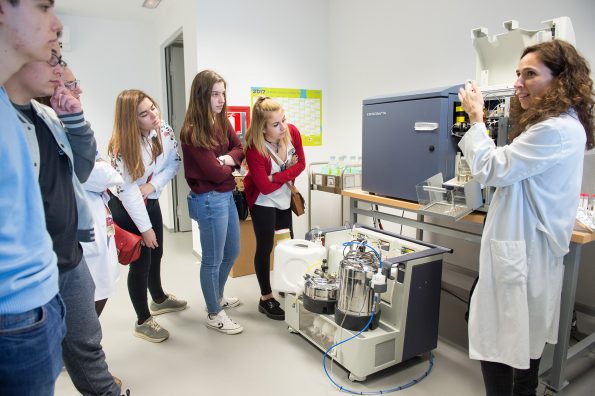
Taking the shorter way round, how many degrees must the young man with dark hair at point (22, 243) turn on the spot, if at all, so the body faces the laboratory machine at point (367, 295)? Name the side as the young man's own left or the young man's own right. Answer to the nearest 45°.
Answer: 0° — they already face it

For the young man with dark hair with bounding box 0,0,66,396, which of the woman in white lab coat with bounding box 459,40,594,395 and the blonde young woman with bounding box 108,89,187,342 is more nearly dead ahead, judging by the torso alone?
the woman in white lab coat

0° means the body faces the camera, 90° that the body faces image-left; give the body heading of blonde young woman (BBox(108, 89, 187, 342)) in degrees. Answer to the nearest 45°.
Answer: approximately 315°

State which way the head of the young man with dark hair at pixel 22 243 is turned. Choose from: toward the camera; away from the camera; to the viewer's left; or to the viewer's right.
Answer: to the viewer's right

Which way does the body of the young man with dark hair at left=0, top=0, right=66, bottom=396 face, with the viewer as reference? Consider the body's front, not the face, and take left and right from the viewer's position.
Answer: facing to the right of the viewer

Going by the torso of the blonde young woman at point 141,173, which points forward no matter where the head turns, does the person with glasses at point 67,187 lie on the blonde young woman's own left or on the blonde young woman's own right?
on the blonde young woman's own right

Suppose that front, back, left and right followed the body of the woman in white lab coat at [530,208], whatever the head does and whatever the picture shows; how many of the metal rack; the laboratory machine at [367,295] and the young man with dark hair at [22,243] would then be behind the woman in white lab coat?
0

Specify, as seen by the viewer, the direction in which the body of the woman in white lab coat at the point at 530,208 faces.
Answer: to the viewer's left

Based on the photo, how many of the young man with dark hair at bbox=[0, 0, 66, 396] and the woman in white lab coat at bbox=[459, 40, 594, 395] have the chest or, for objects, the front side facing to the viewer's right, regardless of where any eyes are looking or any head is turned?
1

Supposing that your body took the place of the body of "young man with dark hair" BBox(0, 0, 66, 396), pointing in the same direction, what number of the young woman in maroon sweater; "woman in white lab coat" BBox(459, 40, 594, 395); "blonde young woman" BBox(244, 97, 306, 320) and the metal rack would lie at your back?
0

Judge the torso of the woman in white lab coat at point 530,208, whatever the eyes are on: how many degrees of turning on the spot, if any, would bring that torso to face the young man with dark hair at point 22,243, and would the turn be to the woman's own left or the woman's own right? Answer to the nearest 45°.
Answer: approximately 45° to the woman's own left

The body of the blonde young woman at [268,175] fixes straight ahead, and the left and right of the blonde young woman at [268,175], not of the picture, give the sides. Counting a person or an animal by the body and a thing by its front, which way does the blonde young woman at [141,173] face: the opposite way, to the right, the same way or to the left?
the same way

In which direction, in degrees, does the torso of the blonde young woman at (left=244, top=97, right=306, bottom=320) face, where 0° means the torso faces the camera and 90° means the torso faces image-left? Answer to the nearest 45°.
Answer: approximately 315°

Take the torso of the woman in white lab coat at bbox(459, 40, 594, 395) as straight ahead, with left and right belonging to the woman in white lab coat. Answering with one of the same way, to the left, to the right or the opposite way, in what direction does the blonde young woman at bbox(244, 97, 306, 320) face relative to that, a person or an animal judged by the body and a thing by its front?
the opposite way

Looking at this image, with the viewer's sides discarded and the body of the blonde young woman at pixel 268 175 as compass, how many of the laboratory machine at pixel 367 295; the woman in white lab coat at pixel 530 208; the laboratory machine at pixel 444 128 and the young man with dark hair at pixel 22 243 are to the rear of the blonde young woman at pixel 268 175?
0

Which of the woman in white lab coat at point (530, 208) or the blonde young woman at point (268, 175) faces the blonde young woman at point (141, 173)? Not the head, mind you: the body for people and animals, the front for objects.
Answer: the woman in white lab coat
